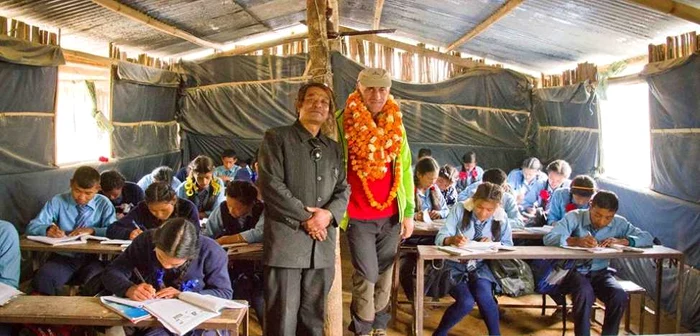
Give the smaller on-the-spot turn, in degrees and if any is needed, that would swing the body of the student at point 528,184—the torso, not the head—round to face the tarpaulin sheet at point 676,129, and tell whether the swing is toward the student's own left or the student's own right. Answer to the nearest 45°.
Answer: approximately 45° to the student's own left

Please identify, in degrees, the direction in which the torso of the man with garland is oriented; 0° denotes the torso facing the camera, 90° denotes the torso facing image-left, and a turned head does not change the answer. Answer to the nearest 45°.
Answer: approximately 0°

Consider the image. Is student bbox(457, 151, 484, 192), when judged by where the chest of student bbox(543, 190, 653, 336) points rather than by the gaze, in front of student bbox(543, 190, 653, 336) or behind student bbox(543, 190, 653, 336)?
behind

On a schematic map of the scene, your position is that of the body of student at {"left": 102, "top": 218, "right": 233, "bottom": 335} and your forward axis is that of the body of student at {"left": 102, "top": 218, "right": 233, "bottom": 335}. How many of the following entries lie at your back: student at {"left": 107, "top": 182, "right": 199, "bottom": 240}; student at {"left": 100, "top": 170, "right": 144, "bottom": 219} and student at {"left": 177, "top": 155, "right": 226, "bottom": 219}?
3

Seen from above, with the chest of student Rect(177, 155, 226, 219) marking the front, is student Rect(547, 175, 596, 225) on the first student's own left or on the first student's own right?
on the first student's own left

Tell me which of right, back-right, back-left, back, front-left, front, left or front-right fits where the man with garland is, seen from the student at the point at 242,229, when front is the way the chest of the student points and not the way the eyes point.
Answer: front-left

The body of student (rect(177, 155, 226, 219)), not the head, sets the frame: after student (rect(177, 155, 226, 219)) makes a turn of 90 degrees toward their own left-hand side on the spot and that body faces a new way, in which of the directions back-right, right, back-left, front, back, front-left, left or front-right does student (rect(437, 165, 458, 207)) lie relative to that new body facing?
front
